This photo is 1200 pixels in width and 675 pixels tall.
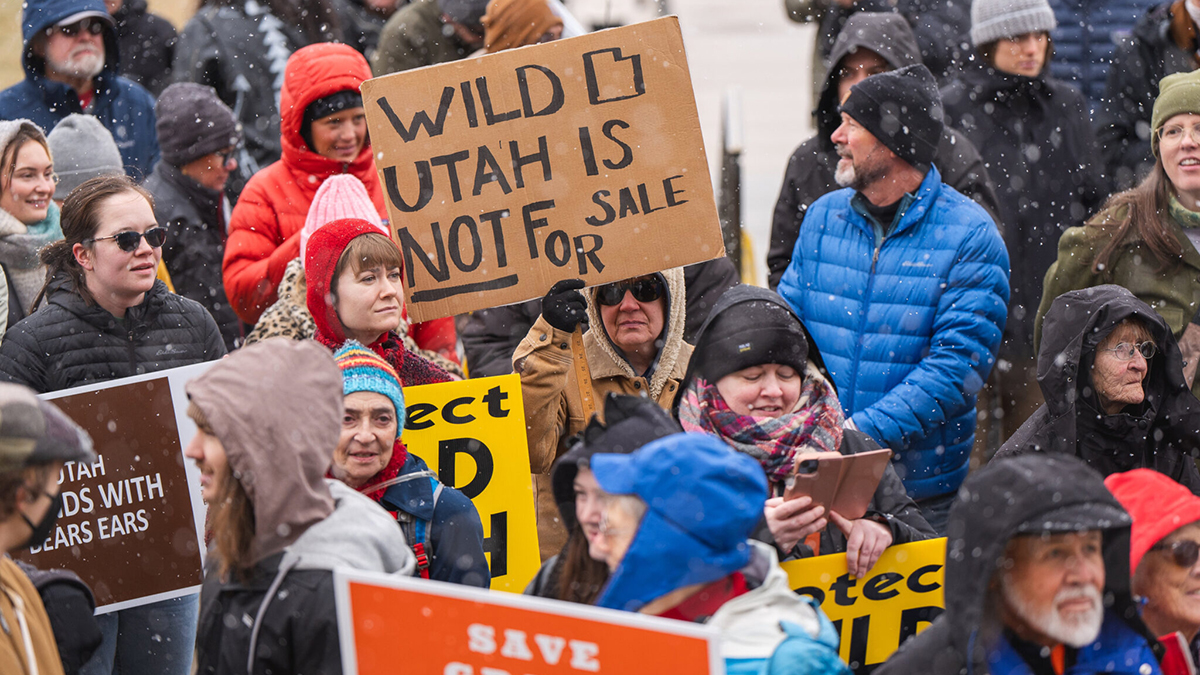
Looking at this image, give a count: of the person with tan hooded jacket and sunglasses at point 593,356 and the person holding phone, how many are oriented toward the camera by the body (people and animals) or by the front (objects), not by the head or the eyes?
2

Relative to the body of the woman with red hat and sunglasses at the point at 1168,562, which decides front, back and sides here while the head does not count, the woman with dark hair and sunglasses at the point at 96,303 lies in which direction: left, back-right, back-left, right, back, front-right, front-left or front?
back-right

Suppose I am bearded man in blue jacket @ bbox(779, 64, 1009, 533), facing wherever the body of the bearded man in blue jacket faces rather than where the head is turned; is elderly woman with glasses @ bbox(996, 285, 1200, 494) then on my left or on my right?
on my left

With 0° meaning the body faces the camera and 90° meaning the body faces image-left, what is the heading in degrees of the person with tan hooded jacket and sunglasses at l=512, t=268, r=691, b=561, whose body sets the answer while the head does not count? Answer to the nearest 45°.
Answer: approximately 0°

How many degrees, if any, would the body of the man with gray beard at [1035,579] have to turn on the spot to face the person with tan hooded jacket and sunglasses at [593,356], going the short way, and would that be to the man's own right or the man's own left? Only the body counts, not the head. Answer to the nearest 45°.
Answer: approximately 180°

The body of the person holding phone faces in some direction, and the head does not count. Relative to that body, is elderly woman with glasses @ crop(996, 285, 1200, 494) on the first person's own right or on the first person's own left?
on the first person's own left

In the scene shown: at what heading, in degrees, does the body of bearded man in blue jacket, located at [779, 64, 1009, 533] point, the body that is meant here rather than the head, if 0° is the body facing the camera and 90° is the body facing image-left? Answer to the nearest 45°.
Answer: approximately 45°
